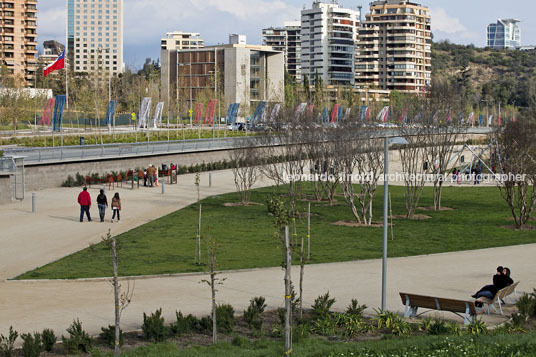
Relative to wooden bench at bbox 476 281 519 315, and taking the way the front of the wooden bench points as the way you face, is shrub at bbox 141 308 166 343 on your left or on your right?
on your left

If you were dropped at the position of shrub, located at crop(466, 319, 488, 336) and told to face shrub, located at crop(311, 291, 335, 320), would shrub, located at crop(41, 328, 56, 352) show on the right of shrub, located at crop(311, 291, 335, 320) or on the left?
left

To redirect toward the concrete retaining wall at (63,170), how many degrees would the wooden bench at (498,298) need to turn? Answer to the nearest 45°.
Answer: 0° — it already faces it

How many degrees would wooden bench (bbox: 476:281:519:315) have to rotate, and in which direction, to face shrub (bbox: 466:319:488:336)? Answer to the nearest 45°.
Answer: approximately 135° to its left
